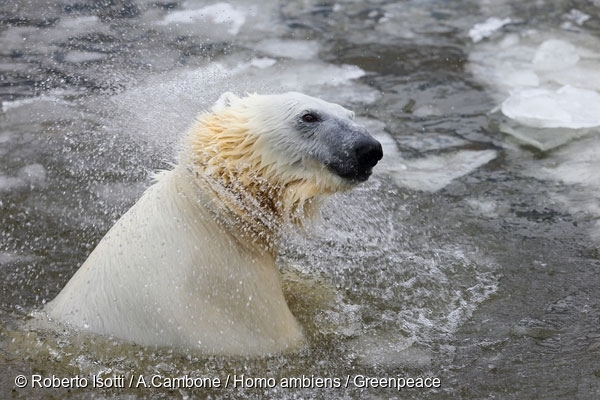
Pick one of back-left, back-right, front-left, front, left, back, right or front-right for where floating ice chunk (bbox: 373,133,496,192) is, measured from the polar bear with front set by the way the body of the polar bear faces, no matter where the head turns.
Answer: front-left

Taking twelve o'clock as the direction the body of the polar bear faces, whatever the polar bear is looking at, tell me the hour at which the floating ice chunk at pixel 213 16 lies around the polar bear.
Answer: The floating ice chunk is roughly at 9 o'clock from the polar bear.

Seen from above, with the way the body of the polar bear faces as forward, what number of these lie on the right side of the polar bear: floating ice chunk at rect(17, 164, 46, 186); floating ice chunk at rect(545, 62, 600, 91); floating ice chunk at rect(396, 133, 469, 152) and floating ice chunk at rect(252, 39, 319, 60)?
0

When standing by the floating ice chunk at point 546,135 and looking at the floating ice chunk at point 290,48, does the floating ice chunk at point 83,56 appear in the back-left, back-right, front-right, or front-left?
front-left

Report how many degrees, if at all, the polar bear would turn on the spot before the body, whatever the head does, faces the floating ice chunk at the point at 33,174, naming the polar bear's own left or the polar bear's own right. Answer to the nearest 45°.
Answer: approximately 135° to the polar bear's own left

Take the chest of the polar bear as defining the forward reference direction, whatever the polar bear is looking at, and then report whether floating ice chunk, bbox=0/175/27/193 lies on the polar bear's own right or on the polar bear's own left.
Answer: on the polar bear's own left

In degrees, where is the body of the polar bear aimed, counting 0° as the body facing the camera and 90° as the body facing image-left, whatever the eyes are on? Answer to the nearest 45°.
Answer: approximately 270°

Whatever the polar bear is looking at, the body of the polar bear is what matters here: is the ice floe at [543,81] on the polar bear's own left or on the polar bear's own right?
on the polar bear's own left

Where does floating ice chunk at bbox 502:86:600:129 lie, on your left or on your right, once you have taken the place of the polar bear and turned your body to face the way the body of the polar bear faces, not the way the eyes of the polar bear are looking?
on your left

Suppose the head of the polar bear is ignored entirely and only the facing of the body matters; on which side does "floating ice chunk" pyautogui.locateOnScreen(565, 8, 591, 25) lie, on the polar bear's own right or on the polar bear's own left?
on the polar bear's own left

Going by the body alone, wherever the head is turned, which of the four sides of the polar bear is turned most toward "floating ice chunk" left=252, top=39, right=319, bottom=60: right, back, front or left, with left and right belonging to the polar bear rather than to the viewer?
left

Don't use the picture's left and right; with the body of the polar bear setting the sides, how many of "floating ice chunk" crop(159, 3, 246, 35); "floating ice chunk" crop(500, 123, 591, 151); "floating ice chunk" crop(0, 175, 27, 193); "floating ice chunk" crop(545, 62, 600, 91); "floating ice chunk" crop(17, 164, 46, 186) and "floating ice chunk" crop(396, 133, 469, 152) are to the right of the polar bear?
0

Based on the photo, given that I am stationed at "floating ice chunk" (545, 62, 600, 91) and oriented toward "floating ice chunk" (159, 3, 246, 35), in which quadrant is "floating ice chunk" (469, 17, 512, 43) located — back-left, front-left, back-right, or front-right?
front-right

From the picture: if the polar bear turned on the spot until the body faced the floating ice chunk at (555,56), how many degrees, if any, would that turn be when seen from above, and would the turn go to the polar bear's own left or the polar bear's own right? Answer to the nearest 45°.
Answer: approximately 45° to the polar bear's own left

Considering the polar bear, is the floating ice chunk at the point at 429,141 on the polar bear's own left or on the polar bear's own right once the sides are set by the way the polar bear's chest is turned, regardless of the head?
on the polar bear's own left

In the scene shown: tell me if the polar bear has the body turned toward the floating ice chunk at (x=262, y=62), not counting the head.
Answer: no
